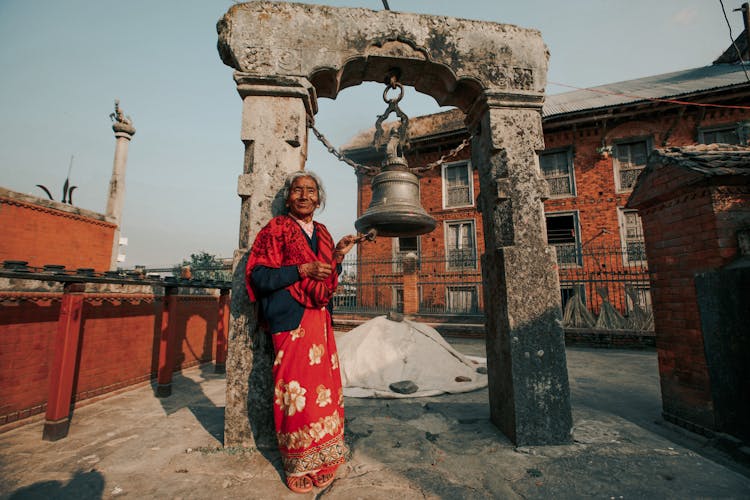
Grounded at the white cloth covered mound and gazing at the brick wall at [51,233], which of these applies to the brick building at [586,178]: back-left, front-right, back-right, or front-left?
back-right

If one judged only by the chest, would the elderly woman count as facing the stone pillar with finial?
no

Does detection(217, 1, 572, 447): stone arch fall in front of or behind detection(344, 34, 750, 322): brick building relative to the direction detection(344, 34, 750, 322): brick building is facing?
in front

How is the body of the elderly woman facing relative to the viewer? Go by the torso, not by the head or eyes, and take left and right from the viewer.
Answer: facing the viewer and to the right of the viewer

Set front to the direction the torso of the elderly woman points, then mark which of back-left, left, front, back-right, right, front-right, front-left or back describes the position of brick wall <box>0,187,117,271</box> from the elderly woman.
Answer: back

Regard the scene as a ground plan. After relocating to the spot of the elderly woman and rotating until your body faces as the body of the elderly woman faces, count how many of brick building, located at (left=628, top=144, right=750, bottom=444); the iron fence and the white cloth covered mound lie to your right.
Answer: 0

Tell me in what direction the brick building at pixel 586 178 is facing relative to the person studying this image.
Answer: facing the viewer and to the left of the viewer

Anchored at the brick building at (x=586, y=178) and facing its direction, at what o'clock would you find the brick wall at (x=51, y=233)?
the brick wall at (x=51, y=233) is roughly at 12 o'clock from the brick building at (x=586, y=178).

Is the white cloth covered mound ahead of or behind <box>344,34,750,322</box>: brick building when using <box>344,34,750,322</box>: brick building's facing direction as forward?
ahead
